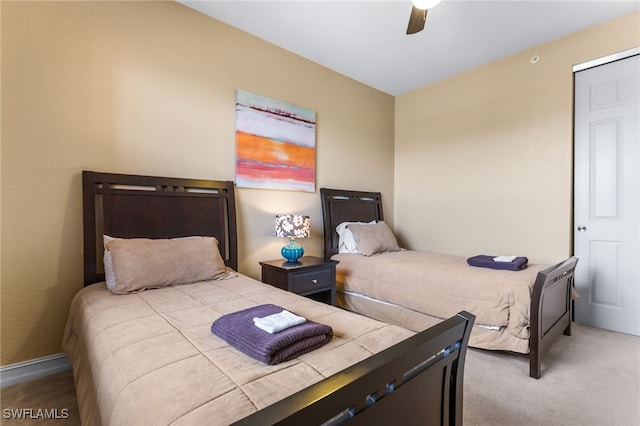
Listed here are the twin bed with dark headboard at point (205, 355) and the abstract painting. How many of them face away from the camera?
0

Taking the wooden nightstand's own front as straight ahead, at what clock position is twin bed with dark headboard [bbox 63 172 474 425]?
The twin bed with dark headboard is roughly at 2 o'clock from the wooden nightstand.

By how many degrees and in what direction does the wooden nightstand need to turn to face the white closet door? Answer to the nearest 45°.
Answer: approximately 45° to its left

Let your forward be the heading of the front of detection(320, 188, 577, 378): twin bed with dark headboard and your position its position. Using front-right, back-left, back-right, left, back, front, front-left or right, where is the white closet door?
left

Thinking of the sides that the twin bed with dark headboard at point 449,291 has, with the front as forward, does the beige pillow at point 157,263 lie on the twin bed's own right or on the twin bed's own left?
on the twin bed's own right

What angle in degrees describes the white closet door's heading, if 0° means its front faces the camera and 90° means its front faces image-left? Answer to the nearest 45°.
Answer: approximately 45°

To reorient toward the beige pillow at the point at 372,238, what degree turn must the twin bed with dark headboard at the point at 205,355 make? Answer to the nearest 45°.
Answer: approximately 90° to its left

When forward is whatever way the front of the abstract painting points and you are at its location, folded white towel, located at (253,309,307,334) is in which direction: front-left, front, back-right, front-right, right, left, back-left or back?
front-right

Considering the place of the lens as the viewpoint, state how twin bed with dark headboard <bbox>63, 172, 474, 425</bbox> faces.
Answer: facing the viewer and to the right of the viewer

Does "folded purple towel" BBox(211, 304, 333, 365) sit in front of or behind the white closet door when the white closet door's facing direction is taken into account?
in front

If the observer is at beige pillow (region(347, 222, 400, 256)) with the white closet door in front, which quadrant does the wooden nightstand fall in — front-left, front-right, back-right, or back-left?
back-right

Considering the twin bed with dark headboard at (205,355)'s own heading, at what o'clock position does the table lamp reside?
The table lamp is roughly at 8 o'clock from the twin bed with dark headboard.

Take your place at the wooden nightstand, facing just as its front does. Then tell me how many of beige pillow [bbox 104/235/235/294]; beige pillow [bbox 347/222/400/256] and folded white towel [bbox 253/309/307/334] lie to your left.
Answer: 1

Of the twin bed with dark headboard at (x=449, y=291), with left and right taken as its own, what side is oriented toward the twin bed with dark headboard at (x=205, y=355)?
right
